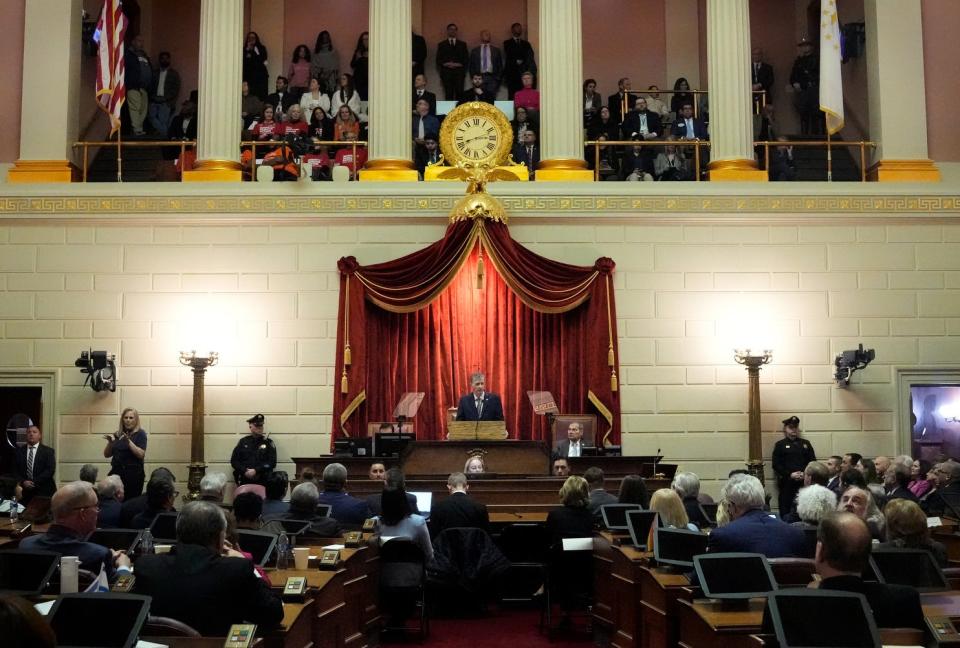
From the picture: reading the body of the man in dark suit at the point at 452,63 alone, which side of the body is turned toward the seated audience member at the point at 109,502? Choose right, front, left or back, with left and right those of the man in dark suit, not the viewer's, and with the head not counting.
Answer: front

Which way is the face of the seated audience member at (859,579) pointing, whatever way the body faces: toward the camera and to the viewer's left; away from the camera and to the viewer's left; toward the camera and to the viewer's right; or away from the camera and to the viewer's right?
away from the camera and to the viewer's left

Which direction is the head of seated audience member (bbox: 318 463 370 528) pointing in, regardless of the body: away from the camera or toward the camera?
away from the camera

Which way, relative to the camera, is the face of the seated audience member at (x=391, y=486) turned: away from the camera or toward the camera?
away from the camera

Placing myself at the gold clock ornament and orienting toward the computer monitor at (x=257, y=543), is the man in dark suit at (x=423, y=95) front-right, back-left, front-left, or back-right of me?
back-right

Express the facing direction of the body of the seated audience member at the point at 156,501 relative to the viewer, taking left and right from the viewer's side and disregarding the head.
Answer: facing away from the viewer and to the right of the viewer

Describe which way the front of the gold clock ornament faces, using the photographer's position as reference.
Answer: facing the viewer

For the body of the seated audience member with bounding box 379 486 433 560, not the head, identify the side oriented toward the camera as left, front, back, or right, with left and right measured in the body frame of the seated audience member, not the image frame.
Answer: back

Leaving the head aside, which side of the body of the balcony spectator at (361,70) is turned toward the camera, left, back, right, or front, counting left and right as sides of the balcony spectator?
front

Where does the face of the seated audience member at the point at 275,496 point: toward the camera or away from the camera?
away from the camera

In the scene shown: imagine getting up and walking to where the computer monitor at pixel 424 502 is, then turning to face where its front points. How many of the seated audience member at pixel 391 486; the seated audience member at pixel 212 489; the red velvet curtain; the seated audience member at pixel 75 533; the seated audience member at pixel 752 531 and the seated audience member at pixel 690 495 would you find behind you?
1

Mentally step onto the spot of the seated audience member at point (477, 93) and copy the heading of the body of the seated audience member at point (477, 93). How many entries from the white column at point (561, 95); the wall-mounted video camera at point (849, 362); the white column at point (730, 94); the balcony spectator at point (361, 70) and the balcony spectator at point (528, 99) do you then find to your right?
1

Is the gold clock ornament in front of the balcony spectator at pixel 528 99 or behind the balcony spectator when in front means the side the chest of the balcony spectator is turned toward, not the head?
in front

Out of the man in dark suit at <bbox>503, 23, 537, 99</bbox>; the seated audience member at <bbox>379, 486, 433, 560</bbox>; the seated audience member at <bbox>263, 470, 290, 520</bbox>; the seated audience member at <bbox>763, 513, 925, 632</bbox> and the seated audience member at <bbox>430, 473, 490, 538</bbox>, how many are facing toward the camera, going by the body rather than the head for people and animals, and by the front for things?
1

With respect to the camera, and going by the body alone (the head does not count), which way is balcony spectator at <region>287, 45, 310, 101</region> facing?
toward the camera

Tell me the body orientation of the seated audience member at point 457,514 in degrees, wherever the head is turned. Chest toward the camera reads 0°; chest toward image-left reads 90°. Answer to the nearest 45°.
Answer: approximately 180°
